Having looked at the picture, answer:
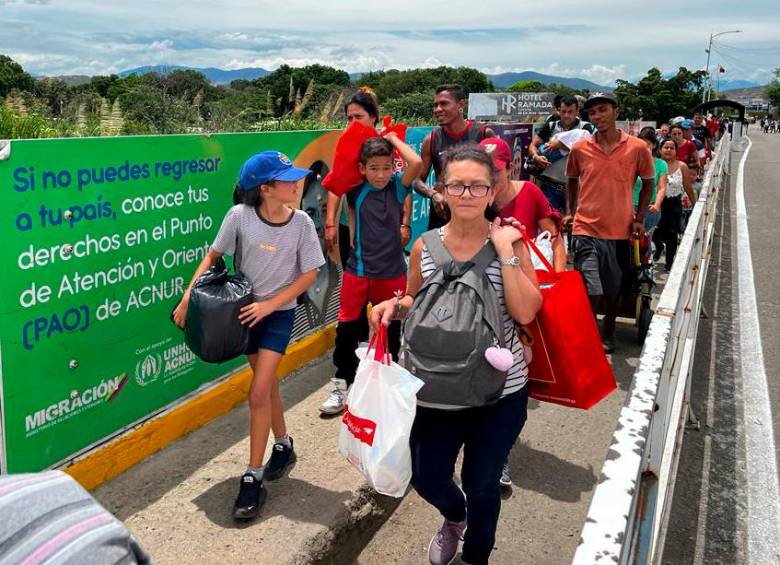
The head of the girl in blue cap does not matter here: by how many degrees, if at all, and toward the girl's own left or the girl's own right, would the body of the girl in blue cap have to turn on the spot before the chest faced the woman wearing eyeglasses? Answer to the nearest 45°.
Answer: approximately 45° to the girl's own left

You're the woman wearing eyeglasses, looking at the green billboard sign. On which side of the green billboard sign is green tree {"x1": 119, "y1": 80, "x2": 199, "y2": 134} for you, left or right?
right

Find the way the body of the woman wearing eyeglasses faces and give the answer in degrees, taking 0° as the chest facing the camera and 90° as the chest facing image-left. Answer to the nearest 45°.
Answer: approximately 0°

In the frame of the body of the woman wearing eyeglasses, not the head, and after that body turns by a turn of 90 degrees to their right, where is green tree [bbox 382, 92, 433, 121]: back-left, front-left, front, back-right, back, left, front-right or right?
right

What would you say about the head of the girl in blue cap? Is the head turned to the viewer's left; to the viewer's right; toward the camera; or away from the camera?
to the viewer's right

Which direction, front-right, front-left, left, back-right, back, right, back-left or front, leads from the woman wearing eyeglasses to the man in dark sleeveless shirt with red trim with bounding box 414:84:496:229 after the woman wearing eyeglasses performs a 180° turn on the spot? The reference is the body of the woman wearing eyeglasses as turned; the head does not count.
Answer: front

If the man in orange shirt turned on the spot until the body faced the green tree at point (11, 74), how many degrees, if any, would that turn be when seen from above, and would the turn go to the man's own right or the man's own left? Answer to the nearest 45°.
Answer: approximately 135° to the man's own right

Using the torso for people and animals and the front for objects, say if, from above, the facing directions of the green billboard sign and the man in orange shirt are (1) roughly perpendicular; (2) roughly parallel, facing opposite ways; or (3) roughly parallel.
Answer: roughly perpendicular

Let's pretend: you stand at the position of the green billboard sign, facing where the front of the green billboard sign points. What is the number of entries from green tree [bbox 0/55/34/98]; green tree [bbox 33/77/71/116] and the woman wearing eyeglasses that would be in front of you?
1

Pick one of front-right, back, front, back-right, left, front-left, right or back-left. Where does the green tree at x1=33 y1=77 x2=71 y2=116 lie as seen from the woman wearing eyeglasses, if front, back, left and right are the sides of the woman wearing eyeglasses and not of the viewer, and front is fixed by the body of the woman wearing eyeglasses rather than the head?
back-right
